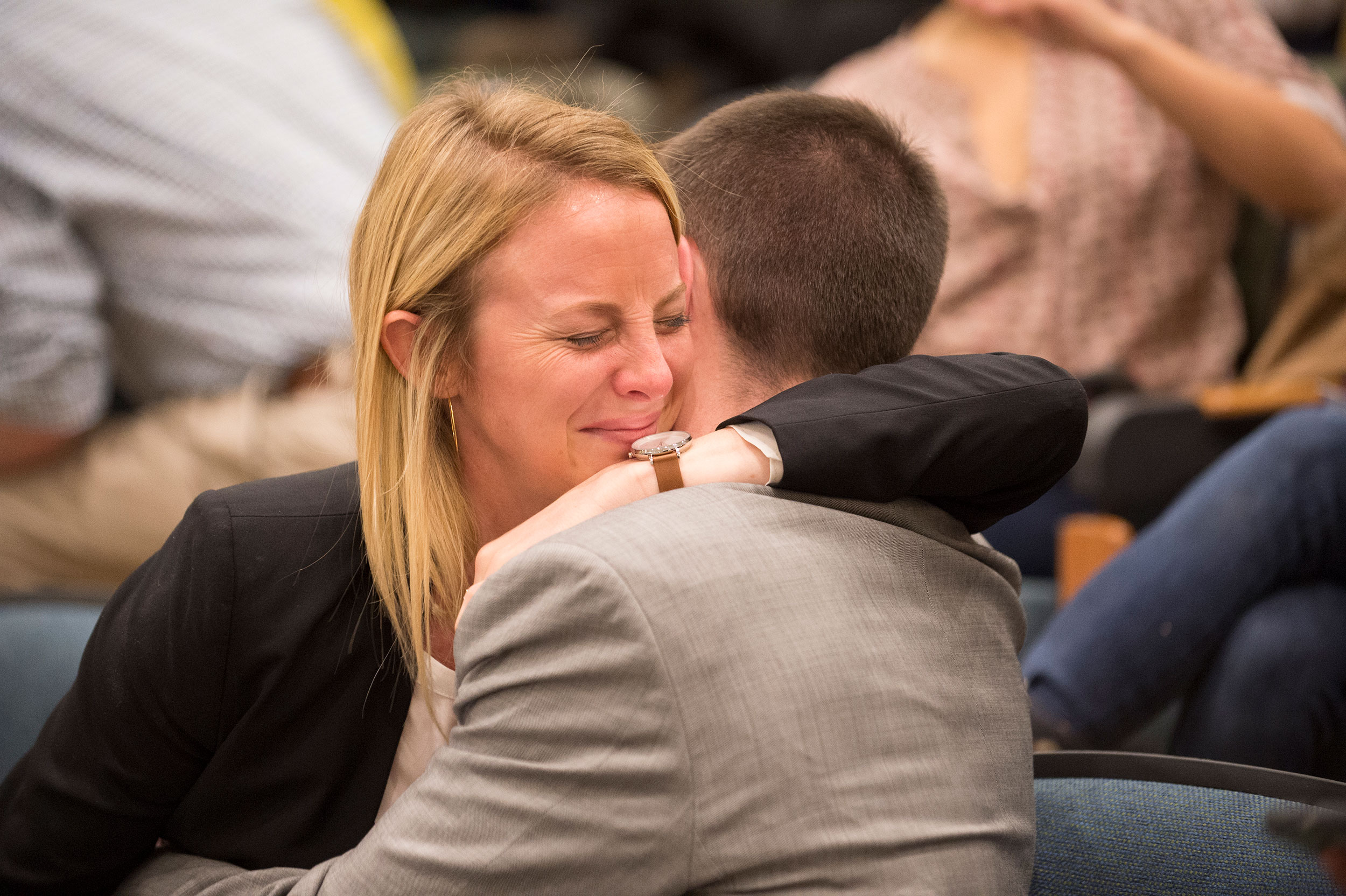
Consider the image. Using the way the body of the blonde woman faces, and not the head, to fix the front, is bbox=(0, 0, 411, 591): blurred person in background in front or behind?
behind

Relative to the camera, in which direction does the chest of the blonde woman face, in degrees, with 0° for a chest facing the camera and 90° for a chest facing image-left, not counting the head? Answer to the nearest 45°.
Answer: approximately 315°

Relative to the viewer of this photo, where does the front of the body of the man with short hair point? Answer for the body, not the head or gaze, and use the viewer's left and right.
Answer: facing away from the viewer and to the left of the viewer

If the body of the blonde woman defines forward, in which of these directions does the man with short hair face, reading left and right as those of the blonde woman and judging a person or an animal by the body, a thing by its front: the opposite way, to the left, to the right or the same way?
the opposite way

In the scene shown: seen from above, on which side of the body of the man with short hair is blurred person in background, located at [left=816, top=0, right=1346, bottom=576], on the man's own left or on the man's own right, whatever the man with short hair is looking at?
on the man's own right

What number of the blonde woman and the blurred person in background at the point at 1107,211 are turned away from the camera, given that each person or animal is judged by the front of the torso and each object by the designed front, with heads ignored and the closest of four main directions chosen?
0

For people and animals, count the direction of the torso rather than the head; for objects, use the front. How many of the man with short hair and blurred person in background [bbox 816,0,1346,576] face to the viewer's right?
0

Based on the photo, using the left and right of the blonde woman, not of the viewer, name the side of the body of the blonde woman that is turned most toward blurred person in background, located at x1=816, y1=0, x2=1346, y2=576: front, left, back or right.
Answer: left

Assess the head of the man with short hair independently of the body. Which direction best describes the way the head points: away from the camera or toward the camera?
away from the camera

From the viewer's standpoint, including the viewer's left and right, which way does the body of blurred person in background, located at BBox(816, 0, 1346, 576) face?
facing the viewer and to the left of the viewer

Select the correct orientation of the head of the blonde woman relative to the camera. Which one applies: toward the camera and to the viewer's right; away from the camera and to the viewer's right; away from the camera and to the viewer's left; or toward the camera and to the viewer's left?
toward the camera and to the viewer's right

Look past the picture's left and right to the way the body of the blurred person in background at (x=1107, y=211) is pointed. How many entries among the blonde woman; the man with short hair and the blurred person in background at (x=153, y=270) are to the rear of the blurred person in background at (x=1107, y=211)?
0
